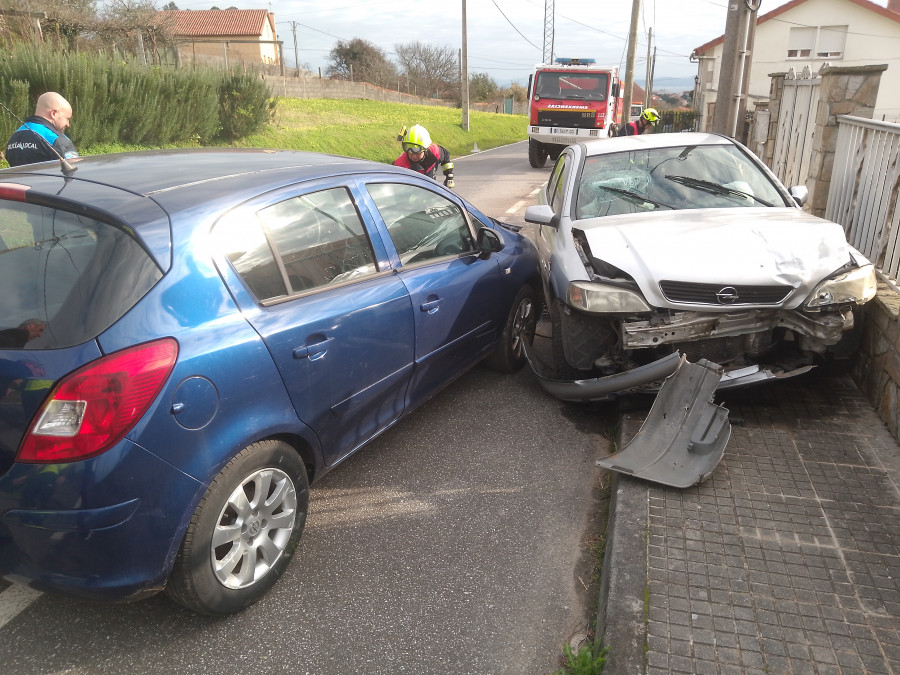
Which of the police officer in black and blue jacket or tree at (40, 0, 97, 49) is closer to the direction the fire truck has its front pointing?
the police officer in black and blue jacket

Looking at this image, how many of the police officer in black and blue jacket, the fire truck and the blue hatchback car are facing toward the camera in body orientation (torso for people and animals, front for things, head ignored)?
1

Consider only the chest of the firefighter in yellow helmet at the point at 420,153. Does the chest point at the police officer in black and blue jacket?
yes

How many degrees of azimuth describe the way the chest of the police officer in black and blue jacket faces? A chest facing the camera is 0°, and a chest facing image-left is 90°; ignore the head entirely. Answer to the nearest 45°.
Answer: approximately 225°

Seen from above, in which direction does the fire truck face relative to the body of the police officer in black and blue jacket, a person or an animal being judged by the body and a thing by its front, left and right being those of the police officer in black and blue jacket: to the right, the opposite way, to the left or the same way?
the opposite way

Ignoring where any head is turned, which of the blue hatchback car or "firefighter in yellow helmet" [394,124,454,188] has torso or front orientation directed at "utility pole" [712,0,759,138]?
the blue hatchback car

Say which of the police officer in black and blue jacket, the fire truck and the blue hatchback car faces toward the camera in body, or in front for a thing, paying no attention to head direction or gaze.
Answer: the fire truck

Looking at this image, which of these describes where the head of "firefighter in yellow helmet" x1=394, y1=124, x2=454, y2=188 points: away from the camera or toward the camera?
toward the camera

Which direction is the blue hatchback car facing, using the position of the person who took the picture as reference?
facing away from the viewer and to the right of the viewer

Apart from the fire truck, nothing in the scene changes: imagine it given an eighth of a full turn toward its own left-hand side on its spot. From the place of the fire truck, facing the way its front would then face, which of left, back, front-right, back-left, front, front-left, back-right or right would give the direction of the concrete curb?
front-right

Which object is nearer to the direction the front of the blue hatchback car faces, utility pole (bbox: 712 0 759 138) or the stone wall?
the utility pole

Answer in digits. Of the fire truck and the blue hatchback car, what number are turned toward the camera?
1

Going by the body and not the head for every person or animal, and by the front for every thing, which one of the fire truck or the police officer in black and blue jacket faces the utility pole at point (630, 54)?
the police officer in black and blue jacket

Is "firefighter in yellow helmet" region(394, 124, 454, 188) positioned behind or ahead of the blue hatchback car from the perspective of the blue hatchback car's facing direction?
ahead

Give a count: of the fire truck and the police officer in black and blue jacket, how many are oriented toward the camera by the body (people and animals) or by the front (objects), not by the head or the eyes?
1

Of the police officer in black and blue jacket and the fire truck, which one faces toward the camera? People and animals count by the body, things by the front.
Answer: the fire truck

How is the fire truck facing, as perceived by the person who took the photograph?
facing the viewer

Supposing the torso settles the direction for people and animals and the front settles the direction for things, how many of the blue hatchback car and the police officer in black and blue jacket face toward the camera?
0
